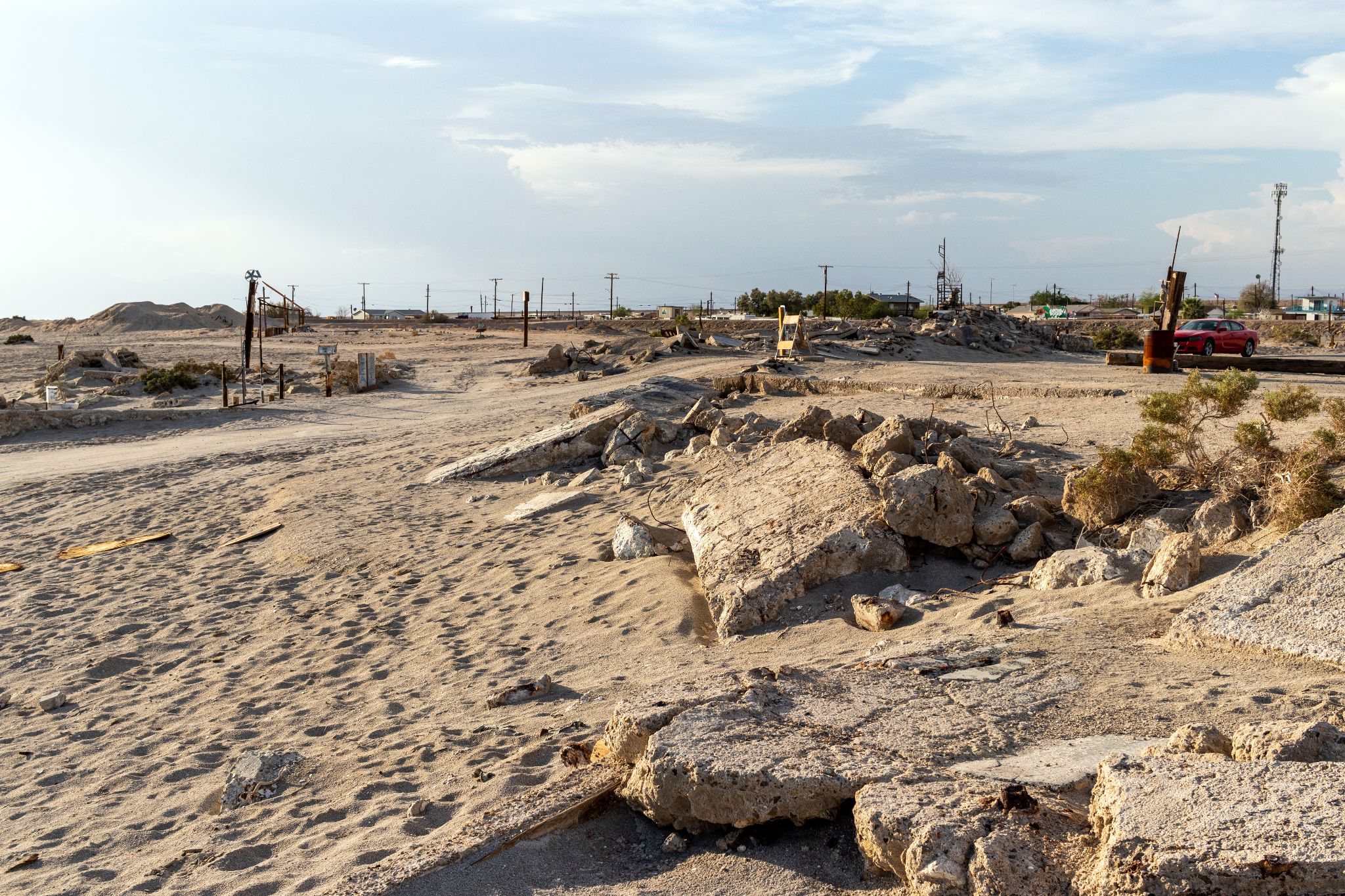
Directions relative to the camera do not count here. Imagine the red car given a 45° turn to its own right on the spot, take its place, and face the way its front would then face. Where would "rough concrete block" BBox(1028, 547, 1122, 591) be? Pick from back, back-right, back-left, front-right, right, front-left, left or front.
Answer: left

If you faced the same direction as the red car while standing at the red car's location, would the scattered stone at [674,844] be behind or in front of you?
in front

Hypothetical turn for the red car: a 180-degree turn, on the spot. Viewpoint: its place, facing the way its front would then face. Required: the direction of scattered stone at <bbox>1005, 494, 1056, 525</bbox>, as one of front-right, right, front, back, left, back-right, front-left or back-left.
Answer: back-right

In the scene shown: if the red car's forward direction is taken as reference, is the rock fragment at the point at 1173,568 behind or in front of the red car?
in front

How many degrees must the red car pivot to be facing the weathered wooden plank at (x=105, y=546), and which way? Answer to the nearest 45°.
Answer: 0° — it already faces it

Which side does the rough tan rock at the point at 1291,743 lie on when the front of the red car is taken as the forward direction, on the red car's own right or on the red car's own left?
on the red car's own left

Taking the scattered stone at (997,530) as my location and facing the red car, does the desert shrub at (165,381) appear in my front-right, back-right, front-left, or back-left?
front-left

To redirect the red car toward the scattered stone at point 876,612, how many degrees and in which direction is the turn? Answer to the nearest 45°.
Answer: approximately 45° to its left

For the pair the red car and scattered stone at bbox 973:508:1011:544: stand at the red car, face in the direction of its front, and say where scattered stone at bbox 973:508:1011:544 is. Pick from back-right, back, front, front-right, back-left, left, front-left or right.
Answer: front-left

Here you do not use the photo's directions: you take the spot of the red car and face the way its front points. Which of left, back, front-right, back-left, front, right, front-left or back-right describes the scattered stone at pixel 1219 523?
front-left

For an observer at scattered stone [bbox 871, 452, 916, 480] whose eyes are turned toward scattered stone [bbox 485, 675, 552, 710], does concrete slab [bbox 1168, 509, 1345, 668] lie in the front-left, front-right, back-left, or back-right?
front-left

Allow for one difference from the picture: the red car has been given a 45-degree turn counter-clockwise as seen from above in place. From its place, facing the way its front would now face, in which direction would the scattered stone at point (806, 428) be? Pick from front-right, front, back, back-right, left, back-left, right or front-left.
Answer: front

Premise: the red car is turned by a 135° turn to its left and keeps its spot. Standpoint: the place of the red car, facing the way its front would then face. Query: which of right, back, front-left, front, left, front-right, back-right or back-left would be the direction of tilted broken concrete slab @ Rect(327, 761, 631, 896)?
right

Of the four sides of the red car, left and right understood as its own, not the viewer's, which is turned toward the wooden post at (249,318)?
front

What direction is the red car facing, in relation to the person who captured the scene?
facing the viewer and to the left of the viewer

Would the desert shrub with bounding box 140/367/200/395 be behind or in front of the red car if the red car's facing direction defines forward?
in front
